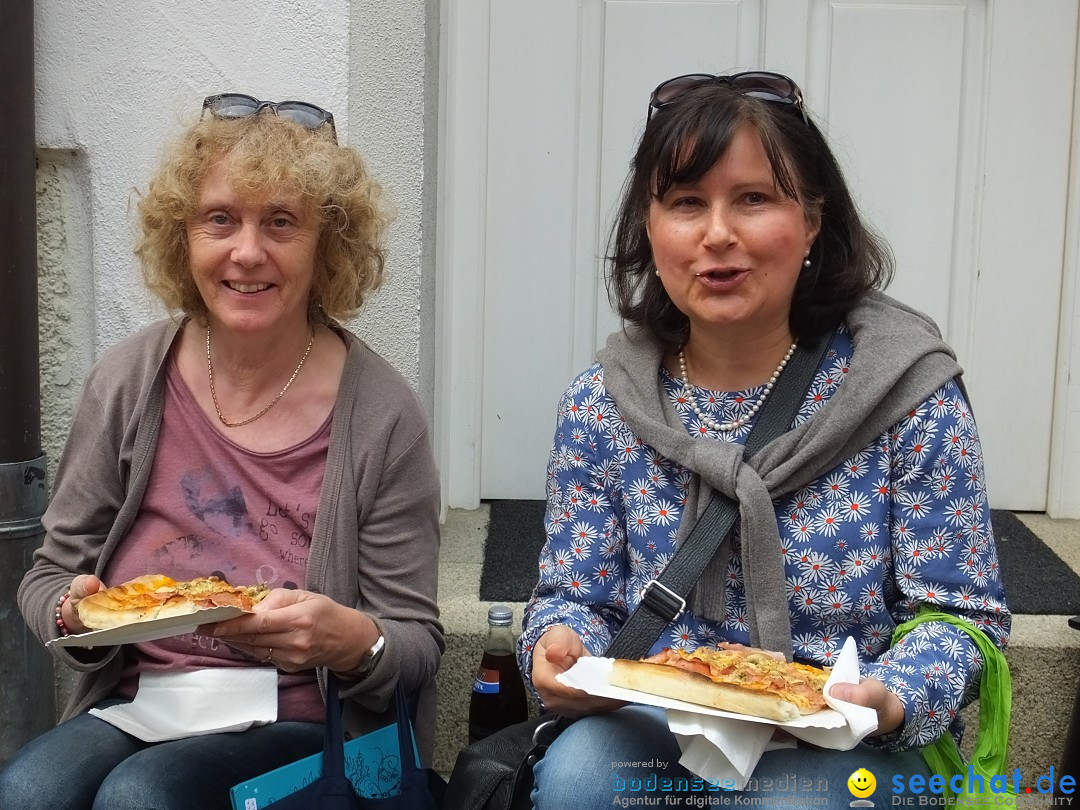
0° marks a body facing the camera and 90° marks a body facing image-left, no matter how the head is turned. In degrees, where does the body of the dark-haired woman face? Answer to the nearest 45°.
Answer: approximately 0°

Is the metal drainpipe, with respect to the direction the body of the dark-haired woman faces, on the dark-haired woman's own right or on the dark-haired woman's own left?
on the dark-haired woman's own right

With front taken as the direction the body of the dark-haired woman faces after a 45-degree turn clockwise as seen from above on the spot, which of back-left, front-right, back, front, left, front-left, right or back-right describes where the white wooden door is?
back-right
